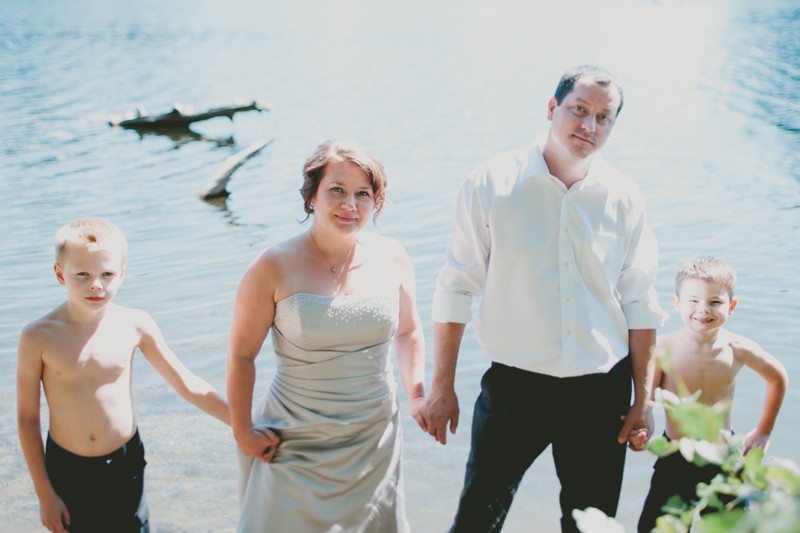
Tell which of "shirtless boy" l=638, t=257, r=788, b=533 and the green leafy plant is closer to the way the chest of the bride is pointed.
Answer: the green leafy plant

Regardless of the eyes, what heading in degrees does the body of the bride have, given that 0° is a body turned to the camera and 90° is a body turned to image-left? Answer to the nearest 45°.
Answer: approximately 0°

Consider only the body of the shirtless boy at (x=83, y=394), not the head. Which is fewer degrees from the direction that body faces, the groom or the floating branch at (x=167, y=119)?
the groom

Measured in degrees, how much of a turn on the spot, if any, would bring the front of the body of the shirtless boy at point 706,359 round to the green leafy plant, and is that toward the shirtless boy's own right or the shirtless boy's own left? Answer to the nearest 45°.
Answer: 0° — they already face it

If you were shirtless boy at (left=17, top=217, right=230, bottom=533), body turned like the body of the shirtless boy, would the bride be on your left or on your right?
on your left

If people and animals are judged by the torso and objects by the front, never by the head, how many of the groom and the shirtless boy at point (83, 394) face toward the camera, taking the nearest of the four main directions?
2

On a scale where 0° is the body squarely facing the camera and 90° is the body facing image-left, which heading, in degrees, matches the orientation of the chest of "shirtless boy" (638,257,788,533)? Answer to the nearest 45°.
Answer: approximately 0°

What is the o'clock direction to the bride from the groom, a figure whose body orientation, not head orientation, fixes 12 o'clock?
The bride is roughly at 2 o'clock from the groom.

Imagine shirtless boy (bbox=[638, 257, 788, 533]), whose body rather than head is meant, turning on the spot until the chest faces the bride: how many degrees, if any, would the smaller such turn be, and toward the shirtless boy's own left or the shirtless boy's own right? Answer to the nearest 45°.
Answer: approximately 45° to the shirtless boy's own right

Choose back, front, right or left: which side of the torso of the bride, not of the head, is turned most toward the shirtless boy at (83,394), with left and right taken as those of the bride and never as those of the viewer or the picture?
right
